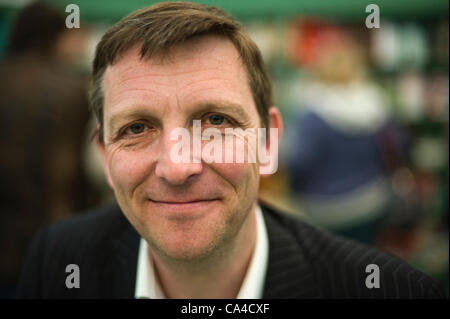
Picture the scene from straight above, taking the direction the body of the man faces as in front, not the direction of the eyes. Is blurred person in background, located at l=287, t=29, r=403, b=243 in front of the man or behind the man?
behind

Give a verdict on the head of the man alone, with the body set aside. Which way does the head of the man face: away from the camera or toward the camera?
toward the camera

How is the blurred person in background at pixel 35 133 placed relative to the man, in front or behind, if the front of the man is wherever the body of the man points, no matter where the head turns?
behind

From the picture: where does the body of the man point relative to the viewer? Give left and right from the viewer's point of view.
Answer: facing the viewer

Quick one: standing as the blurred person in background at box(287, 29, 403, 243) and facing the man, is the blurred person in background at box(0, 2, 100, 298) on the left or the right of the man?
right
